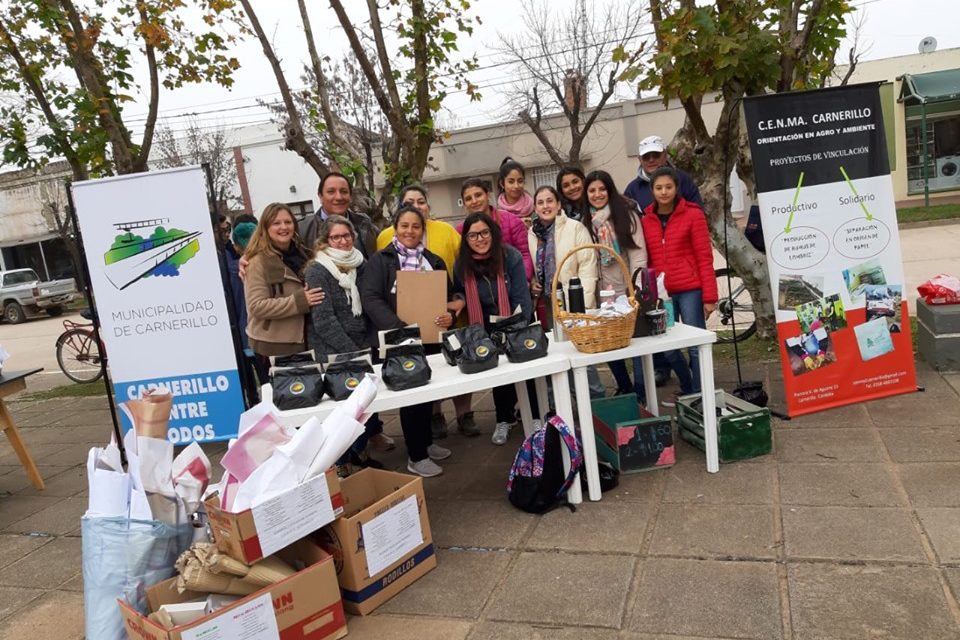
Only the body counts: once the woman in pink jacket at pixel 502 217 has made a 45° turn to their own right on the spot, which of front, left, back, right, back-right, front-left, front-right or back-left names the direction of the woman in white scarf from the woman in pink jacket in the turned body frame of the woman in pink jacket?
front

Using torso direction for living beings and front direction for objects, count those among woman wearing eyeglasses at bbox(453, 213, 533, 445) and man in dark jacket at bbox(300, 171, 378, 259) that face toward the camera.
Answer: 2

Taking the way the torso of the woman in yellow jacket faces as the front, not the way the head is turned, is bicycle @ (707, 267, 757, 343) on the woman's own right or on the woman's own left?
on the woman's own left

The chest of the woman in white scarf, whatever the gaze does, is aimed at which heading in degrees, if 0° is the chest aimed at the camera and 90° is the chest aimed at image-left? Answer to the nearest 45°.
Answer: approximately 315°

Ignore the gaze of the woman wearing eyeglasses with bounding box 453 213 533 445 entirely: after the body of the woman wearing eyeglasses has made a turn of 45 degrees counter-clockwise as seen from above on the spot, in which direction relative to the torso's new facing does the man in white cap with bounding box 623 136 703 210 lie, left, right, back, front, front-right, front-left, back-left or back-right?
left

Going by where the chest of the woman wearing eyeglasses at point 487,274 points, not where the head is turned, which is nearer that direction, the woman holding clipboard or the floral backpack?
the floral backpack

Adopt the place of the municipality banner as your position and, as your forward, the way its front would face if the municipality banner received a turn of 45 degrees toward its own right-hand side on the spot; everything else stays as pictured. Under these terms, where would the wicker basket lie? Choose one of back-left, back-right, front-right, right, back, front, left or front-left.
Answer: left
